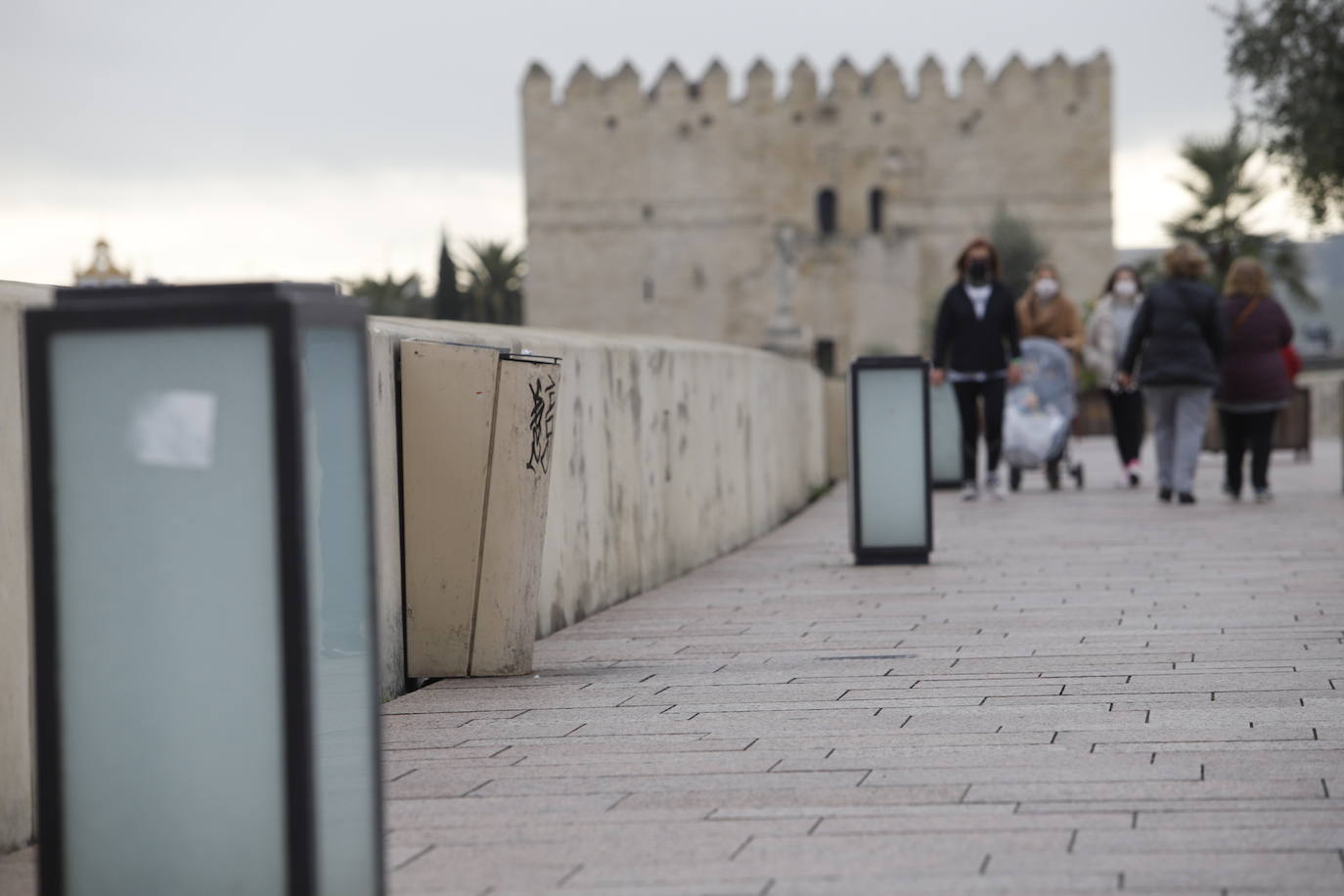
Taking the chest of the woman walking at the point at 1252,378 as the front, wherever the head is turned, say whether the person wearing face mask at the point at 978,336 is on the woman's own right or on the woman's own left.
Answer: on the woman's own left

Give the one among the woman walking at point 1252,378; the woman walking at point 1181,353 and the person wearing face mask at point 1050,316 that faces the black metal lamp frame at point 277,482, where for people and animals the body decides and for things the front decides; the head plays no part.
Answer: the person wearing face mask

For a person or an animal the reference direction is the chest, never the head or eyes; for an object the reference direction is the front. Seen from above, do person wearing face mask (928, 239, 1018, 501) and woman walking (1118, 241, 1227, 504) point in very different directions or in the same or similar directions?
very different directions

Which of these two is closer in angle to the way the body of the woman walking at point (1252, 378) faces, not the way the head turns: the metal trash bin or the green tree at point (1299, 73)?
the green tree

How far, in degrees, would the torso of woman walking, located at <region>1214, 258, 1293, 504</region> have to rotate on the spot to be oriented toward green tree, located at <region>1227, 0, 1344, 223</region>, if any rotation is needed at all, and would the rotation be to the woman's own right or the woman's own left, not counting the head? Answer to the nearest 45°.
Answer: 0° — they already face it

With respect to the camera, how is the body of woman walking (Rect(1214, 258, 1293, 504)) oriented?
away from the camera

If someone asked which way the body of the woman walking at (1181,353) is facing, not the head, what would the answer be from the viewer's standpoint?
away from the camera

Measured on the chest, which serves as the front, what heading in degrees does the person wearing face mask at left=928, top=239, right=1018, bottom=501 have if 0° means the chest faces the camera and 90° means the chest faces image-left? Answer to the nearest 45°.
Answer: approximately 0°

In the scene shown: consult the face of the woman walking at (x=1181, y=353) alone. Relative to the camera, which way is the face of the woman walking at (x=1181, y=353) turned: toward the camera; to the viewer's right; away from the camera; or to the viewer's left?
away from the camera

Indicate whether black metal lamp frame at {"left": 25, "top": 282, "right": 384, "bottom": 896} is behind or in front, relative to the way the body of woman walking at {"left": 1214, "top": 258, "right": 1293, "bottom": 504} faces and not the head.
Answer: behind

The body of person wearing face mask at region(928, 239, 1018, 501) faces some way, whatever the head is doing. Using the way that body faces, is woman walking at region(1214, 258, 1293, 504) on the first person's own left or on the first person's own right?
on the first person's own left

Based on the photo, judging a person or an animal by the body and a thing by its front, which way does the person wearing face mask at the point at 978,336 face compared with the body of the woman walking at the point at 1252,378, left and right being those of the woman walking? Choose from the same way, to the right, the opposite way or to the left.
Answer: the opposite way
